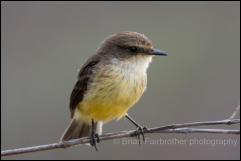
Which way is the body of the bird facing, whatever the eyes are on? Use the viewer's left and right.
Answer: facing the viewer and to the right of the viewer
